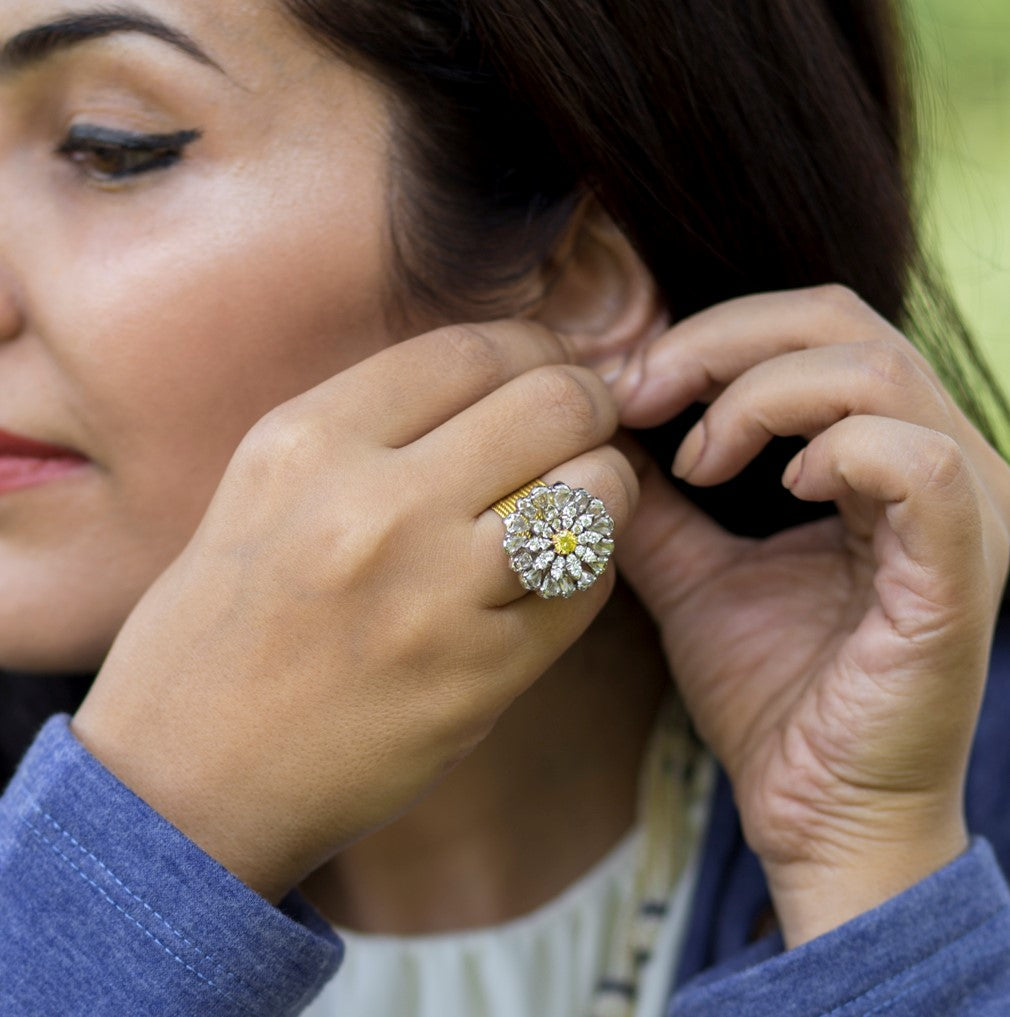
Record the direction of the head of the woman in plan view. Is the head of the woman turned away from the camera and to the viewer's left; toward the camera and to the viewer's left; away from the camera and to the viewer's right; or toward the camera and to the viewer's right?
toward the camera and to the viewer's left

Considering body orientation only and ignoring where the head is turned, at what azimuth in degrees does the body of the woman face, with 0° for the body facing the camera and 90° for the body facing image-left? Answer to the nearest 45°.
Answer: approximately 45°
